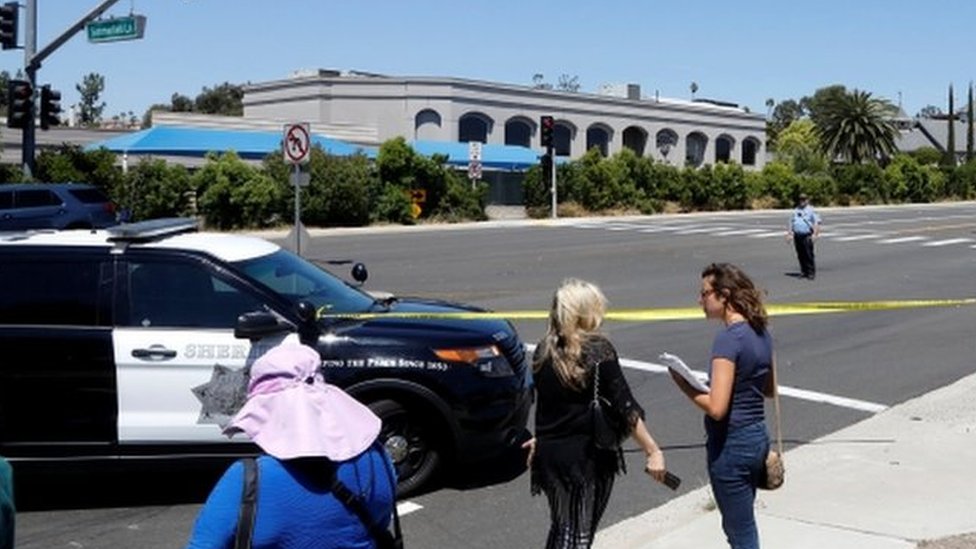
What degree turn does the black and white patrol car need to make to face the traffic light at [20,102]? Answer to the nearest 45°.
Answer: approximately 90° to its left

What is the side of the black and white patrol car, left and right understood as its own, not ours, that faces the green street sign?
left

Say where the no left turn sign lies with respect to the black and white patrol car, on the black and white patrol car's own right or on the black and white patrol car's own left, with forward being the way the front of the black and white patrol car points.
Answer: on the black and white patrol car's own left

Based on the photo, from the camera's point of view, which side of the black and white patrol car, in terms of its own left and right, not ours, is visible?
right

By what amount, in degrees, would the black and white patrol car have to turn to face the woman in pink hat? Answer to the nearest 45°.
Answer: approximately 90° to its right

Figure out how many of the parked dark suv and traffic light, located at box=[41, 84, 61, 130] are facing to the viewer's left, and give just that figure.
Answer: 1

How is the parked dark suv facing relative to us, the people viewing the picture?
facing to the left of the viewer

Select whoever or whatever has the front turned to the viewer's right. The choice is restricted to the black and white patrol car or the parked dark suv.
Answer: the black and white patrol car
